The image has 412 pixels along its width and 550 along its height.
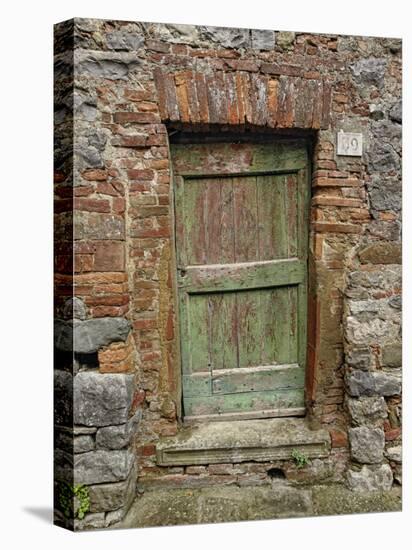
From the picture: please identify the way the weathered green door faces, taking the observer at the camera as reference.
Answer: facing the viewer
